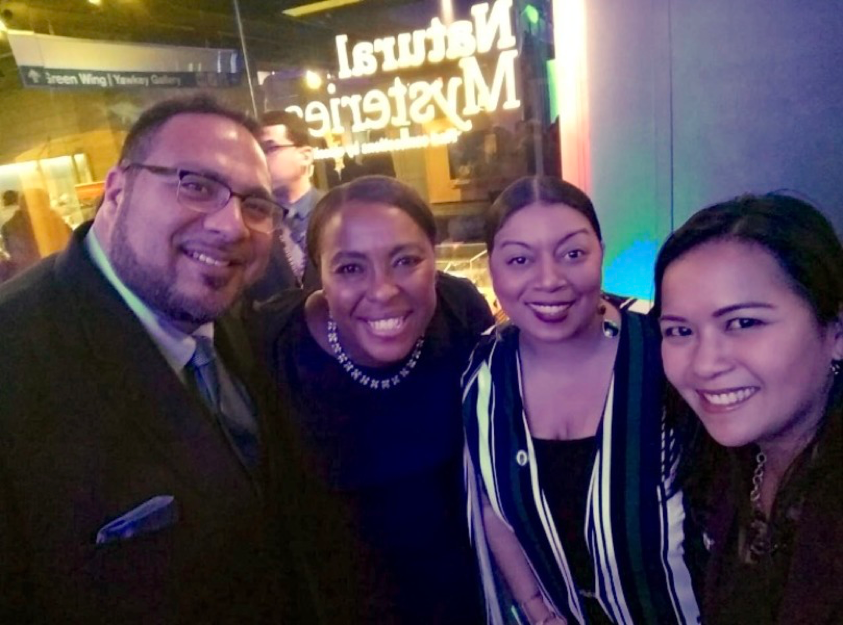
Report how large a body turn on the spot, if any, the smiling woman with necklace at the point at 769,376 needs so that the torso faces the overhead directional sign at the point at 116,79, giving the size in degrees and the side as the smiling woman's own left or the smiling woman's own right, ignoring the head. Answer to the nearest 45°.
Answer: approximately 90° to the smiling woman's own right

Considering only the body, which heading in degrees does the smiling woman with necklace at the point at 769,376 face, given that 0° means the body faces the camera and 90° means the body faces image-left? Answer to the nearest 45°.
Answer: approximately 45°

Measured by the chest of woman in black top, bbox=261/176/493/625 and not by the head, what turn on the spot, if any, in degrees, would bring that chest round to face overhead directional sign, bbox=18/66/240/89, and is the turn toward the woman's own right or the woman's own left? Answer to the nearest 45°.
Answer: approximately 135° to the woman's own right

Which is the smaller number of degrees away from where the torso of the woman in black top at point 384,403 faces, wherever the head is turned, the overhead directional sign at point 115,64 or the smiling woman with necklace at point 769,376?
the smiling woman with necklace

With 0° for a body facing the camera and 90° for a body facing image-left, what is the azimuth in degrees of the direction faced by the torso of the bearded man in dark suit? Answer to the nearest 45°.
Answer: approximately 315°

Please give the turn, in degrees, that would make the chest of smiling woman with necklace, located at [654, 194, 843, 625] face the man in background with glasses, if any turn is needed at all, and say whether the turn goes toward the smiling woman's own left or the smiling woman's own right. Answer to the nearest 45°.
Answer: approximately 90° to the smiling woman's own right

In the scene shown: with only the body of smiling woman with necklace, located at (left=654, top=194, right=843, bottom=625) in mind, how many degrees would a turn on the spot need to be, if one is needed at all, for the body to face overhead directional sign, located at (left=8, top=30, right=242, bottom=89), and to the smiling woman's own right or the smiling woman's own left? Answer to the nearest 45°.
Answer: approximately 90° to the smiling woman's own right

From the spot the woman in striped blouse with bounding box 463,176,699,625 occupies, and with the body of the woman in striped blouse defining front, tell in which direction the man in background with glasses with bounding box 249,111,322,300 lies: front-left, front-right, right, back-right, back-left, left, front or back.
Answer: back-right

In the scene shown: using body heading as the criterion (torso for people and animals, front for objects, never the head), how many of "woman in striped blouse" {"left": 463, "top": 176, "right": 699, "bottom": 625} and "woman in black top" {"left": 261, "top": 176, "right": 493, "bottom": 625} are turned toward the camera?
2

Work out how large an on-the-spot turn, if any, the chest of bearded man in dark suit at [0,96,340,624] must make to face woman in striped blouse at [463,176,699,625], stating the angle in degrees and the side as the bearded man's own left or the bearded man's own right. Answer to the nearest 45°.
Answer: approximately 45° to the bearded man's own left
